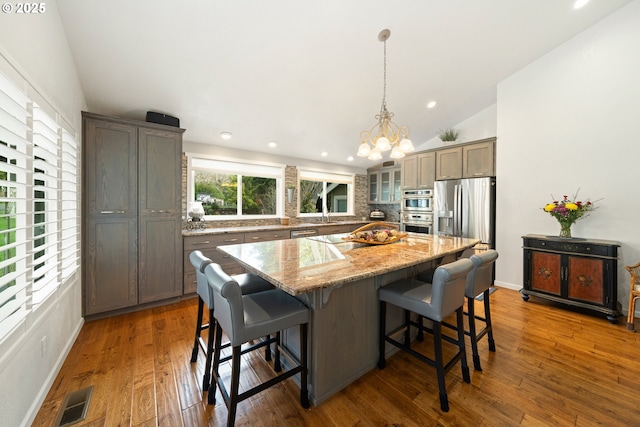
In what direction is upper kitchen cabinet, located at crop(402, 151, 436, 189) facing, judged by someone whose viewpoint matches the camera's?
facing the viewer and to the left of the viewer

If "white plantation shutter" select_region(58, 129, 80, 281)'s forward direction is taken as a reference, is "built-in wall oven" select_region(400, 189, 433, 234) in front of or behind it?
in front

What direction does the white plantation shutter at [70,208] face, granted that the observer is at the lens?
facing to the right of the viewer

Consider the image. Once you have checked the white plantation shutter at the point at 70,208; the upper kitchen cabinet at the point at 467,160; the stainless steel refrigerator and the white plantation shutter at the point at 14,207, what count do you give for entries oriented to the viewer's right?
2

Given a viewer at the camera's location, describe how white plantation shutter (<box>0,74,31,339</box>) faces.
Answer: facing to the right of the viewer

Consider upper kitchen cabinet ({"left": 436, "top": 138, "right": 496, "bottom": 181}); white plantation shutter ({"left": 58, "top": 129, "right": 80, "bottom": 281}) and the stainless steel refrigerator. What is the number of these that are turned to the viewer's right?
1

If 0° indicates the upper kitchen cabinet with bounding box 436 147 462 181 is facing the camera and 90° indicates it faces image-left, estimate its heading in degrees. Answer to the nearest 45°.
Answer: approximately 45°

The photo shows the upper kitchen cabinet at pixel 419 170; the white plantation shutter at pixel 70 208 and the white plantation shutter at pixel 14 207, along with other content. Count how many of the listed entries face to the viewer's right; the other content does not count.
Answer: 2

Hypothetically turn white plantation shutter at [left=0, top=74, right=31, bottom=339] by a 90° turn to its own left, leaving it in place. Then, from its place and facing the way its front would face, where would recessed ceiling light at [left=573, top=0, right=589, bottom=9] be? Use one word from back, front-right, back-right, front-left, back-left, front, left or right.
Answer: back-right

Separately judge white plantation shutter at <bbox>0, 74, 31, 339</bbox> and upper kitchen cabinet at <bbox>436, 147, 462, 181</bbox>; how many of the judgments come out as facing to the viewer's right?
1

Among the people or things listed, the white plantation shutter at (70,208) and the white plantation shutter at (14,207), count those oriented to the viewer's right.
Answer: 2
